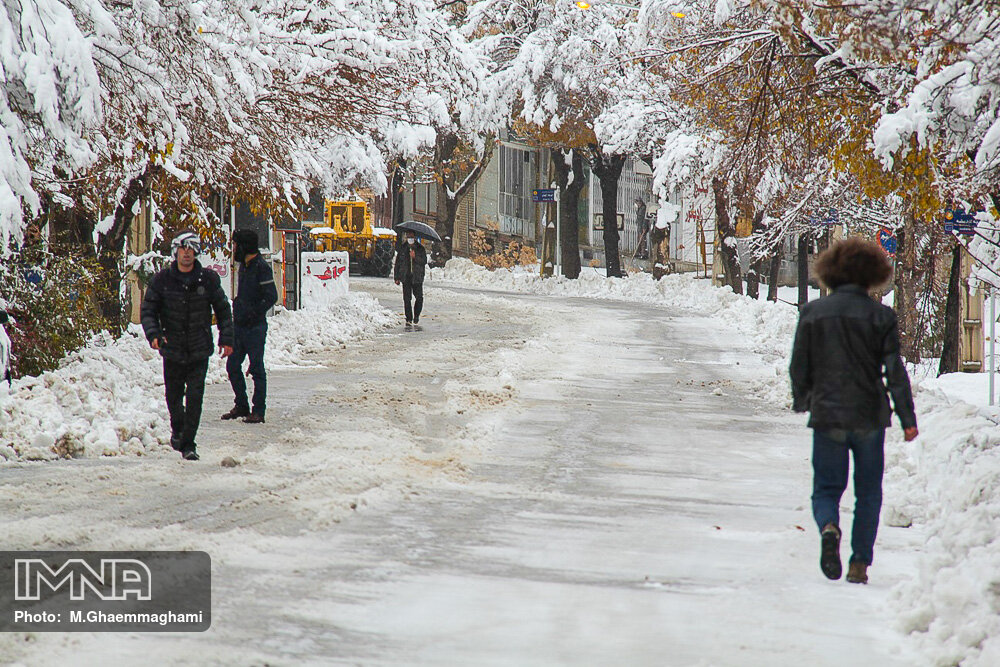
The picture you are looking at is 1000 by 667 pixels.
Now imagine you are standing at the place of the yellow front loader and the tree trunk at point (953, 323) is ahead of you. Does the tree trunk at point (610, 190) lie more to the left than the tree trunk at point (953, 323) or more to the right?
left

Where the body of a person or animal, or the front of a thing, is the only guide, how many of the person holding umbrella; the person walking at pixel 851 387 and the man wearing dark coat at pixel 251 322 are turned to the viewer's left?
1

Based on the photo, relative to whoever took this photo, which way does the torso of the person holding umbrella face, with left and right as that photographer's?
facing the viewer

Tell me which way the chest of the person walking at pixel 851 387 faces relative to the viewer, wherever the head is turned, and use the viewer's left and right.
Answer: facing away from the viewer

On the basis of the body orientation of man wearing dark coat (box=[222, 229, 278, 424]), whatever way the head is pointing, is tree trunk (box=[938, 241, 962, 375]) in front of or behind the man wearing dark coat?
behind

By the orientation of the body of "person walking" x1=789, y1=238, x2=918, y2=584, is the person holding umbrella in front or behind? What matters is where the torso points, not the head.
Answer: in front

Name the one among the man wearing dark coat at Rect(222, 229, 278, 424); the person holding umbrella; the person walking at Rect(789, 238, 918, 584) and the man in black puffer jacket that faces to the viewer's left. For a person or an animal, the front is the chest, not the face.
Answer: the man wearing dark coat

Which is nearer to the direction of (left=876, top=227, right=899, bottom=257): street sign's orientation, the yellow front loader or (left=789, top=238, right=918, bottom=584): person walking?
the person walking

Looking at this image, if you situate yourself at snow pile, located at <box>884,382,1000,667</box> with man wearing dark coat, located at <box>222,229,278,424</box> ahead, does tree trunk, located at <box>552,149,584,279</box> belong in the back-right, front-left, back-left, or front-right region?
front-right

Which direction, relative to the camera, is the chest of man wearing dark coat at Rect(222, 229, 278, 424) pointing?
to the viewer's left

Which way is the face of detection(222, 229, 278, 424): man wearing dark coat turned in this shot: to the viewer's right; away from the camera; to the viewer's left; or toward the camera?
to the viewer's left

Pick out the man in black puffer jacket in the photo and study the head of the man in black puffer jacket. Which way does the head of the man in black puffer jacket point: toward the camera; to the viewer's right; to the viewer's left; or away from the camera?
toward the camera

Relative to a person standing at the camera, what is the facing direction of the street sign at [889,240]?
facing the viewer and to the left of the viewer

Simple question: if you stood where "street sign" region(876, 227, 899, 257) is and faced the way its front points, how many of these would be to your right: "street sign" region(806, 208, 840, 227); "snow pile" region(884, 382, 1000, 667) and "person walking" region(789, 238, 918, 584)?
1

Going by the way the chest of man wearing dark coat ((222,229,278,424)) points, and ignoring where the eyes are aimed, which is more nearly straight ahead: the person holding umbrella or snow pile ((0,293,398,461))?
the snow pile

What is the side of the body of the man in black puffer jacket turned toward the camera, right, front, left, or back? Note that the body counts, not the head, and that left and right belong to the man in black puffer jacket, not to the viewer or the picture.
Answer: front

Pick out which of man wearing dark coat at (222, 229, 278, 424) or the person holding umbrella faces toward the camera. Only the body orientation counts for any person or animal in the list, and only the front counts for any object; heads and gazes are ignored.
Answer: the person holding umbrella
